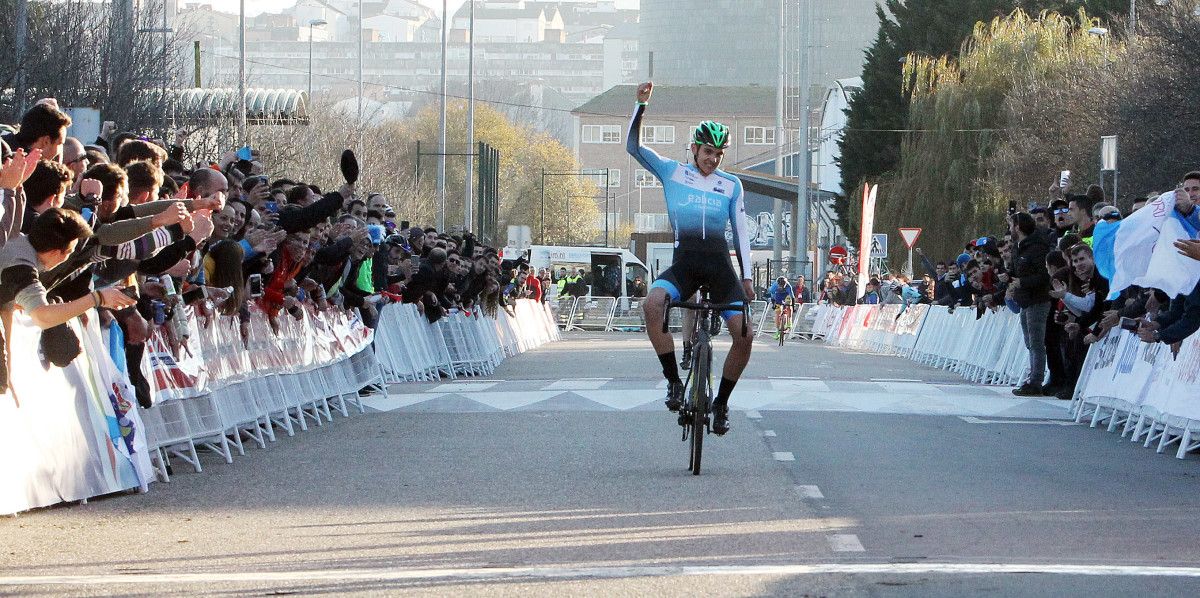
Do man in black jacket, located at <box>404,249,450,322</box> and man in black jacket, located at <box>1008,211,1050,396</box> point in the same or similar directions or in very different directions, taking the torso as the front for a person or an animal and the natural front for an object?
very different directions

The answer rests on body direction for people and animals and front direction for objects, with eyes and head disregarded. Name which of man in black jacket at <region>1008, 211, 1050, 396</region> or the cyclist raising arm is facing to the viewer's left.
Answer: the man in black jacket

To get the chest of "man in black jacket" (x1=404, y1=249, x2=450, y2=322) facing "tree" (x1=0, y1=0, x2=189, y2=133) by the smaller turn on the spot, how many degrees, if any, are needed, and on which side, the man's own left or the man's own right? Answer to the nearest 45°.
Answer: approximately 180°

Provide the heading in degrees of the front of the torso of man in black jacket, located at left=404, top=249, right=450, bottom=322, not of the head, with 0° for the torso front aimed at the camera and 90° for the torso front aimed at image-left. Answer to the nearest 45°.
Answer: approximately 315°

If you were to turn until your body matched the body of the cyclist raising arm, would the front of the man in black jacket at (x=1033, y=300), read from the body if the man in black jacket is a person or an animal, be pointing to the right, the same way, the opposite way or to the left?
to the right

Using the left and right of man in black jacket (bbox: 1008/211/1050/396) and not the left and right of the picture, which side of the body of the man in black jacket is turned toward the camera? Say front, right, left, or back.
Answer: left

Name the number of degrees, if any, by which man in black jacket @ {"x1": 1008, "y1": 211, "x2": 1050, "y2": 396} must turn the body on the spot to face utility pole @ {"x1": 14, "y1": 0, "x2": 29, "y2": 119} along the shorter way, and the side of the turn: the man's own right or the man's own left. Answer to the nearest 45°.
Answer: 0° — they already face it

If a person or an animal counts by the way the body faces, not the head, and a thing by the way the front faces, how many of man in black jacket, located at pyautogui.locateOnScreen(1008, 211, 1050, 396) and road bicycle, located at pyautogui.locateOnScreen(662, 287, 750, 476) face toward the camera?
1

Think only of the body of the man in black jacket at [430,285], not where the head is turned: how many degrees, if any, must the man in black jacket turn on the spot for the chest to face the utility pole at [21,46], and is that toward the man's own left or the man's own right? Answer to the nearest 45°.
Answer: approximately 180°

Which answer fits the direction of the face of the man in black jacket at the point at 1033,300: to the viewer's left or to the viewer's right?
to the viewer's left
